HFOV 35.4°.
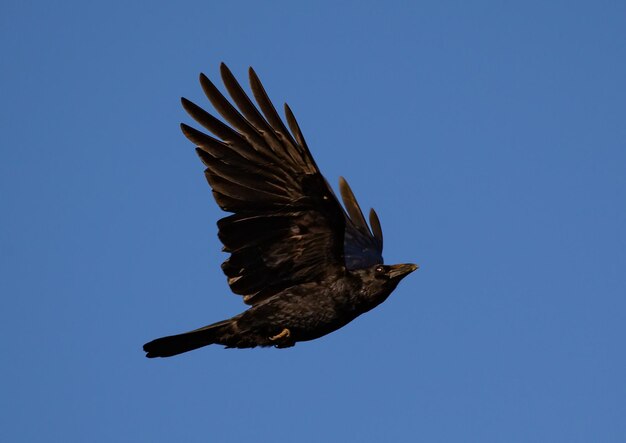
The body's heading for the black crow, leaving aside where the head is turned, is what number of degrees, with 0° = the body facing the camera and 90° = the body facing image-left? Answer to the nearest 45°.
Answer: approximately 270°
